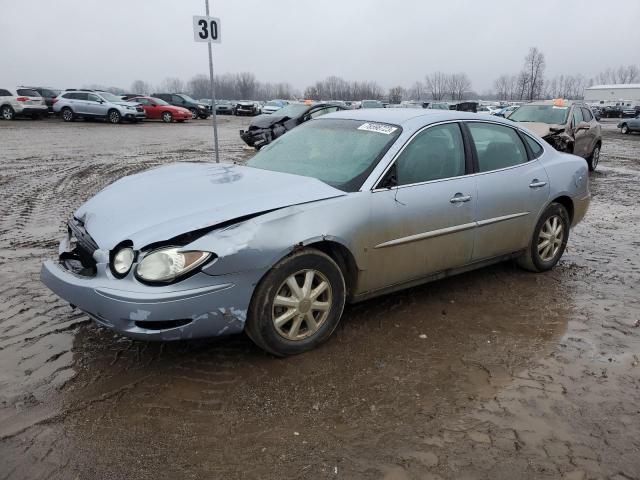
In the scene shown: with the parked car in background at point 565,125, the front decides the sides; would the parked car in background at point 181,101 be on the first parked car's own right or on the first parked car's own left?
on the first parked car's own right

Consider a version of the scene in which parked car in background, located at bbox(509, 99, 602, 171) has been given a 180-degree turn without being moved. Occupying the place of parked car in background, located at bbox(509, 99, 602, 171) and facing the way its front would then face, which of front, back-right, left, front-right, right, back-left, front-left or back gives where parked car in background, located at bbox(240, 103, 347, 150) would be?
back-left

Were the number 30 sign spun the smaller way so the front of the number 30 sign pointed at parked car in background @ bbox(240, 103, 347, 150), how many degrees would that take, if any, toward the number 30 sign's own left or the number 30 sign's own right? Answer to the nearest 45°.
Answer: approximately 180°

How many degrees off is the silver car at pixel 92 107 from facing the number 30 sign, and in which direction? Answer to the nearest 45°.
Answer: approximately 45° to its right

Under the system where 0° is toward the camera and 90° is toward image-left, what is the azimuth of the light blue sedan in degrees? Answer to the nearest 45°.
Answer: approximately 45°

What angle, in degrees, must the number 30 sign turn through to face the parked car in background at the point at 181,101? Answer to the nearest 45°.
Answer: approximately 180°

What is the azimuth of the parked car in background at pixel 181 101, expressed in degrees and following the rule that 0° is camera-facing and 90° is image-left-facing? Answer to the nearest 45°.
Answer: approximately 315°

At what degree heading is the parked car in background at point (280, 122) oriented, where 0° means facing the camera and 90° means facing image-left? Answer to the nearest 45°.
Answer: approximately 45°

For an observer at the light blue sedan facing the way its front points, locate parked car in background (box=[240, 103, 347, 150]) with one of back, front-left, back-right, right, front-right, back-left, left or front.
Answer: back-right

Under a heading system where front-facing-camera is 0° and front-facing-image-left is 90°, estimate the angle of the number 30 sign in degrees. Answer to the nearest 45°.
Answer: approximately 0°
